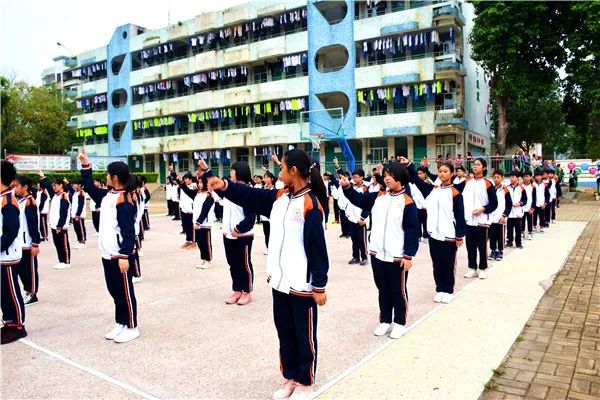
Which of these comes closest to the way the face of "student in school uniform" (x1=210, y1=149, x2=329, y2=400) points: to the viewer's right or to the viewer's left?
to the viewer's left

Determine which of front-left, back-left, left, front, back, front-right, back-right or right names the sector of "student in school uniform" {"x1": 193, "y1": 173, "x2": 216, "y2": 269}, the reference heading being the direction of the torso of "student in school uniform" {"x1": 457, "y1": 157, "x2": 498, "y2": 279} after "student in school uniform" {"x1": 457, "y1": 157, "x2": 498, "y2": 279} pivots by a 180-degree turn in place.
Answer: back-left

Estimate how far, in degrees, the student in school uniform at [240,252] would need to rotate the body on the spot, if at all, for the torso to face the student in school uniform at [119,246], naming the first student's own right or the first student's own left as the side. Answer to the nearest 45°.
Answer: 0° — they already face them

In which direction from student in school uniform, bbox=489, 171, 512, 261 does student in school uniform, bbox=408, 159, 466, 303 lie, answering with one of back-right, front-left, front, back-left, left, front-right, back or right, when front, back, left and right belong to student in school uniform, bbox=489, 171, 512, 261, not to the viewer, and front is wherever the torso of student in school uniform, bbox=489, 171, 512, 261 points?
front-left

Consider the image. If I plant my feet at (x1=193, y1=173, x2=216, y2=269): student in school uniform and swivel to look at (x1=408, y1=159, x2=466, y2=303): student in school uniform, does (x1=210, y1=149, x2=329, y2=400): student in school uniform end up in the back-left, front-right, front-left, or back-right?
front-right

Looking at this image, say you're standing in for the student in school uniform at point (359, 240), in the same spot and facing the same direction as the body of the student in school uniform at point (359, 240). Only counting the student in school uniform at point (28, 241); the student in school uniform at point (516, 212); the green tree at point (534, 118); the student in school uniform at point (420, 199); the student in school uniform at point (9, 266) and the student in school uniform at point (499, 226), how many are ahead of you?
2

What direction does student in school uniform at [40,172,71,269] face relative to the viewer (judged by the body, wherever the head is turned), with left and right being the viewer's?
facing the viewer and to the left of the viewer

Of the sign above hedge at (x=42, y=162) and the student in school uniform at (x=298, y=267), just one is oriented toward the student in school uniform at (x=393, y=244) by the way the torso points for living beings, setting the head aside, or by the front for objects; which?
the sign above hedge

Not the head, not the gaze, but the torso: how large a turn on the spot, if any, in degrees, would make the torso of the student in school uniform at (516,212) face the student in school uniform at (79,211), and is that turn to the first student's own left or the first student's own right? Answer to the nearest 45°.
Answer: approximately 45° to the first student's own right

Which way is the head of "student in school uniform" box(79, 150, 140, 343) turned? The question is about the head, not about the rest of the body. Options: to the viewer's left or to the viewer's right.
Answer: to the viewer's left

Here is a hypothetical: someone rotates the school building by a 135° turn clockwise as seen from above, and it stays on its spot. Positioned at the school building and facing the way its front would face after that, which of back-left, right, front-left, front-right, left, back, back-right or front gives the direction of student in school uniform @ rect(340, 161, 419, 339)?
back

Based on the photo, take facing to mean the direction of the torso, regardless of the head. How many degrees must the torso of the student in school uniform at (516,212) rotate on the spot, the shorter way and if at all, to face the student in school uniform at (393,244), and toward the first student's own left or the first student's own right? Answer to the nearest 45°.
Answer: approximately 45° to the first student's own left

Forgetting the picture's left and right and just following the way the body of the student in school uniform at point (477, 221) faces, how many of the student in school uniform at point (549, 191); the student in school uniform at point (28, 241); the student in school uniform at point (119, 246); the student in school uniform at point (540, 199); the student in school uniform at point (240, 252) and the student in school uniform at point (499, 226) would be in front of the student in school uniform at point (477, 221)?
3

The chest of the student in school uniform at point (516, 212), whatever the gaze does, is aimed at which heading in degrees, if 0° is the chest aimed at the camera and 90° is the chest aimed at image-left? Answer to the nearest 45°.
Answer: approximately 45°

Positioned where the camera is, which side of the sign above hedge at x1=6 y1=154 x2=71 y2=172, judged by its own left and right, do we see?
front
